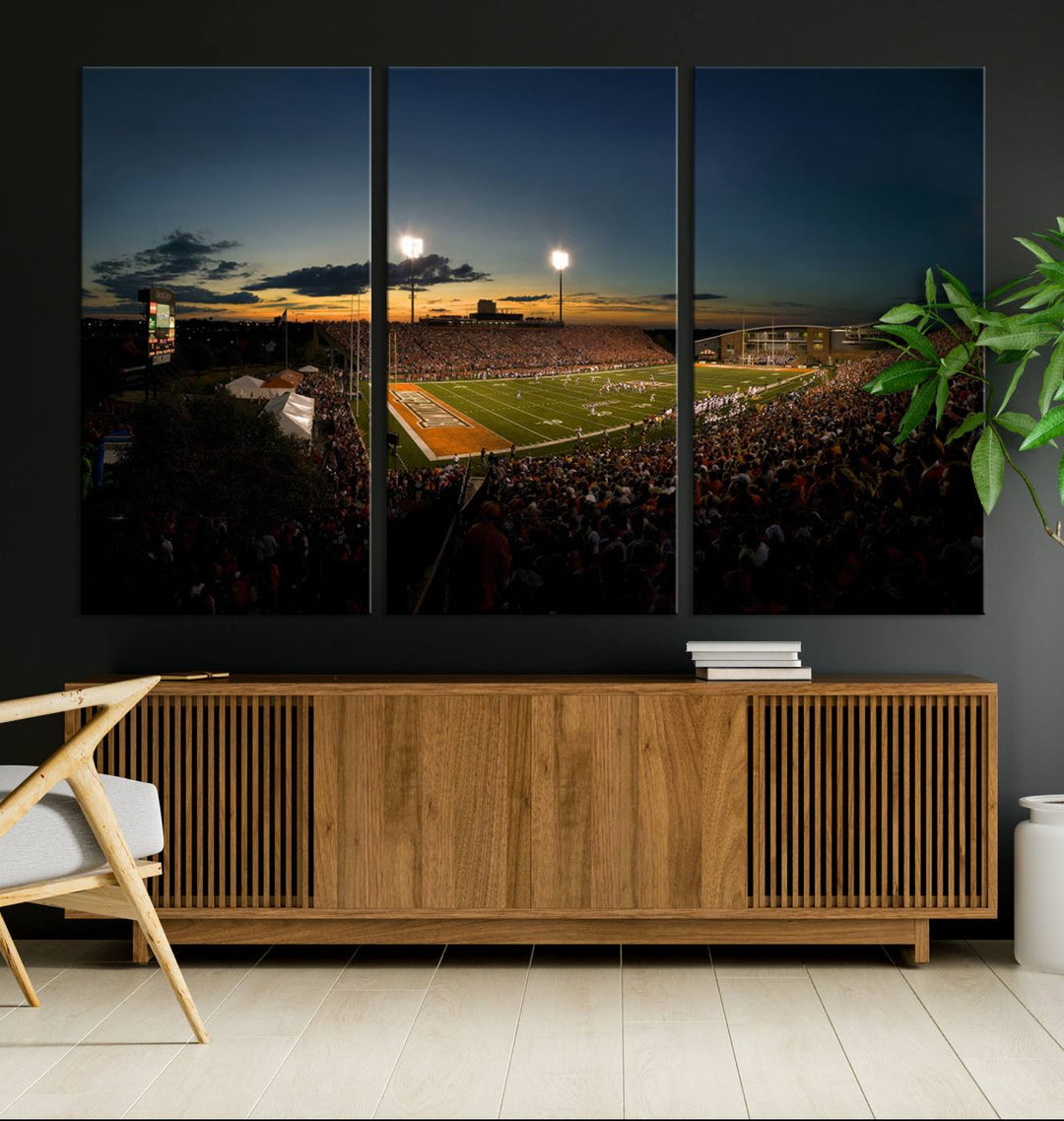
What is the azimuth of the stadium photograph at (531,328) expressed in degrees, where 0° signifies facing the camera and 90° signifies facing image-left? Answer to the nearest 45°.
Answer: approximately 0°

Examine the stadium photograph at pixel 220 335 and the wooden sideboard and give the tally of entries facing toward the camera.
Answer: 2

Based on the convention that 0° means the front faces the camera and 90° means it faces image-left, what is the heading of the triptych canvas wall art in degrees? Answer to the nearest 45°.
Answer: approximately 0°
